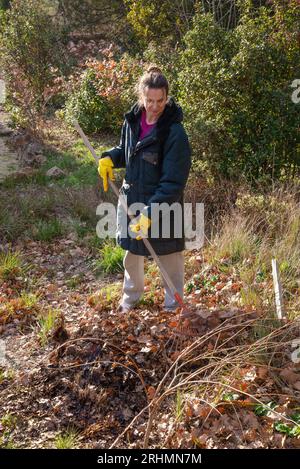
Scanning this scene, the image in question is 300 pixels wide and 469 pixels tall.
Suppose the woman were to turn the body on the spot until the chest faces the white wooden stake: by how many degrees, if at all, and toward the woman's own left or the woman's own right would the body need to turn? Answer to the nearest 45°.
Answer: approximately 135° to the woman's own left

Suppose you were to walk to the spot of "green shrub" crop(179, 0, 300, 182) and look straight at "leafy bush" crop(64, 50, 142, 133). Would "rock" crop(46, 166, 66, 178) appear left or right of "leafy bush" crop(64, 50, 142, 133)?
left

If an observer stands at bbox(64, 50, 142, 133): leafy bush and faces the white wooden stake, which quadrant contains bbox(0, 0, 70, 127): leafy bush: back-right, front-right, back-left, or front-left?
back-right

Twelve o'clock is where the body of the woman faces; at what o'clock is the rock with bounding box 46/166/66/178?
The rock is roughly at 4 o'clock from the woman.

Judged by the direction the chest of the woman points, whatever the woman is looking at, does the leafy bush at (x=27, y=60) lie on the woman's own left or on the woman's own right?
on the woman's own right

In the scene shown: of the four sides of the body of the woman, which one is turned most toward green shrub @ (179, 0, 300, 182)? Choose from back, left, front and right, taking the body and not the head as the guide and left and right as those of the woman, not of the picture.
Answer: back

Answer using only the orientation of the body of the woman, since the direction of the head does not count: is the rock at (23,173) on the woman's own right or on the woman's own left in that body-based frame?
on the woman's own right

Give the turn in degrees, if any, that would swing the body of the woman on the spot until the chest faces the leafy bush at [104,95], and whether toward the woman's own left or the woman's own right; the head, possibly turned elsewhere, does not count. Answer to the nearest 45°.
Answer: approximately 135° to the woman's own right

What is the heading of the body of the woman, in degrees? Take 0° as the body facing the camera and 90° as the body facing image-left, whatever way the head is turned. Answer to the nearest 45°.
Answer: approximately 45°
